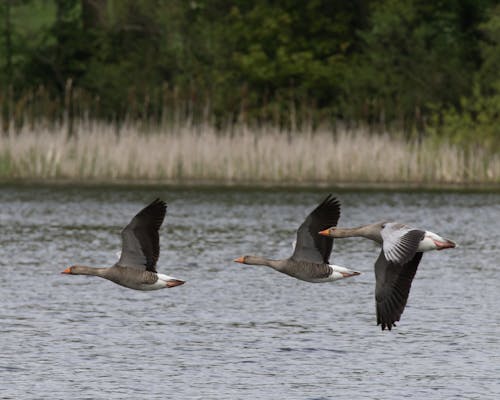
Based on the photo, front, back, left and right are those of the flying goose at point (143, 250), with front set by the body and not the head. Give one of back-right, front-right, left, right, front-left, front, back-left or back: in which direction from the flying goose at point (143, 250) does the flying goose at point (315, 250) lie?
back

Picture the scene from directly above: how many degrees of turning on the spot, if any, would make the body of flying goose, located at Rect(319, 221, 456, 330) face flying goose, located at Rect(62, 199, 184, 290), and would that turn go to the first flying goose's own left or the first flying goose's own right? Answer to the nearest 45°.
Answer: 0° — it already faces it

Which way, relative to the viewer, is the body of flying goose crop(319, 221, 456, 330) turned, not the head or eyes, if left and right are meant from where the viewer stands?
facing to the left of the viewer

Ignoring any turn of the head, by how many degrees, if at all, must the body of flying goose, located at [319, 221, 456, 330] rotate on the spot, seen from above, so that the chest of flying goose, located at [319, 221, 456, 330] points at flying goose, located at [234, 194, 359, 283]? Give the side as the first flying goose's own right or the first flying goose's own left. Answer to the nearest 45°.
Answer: approximately 45° to the first flying goose's own right

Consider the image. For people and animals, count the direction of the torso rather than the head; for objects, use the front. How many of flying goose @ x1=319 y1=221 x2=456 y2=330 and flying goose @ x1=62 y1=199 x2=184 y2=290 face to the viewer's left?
2

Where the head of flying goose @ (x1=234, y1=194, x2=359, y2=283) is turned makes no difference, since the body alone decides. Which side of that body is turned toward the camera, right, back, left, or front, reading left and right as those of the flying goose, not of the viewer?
left

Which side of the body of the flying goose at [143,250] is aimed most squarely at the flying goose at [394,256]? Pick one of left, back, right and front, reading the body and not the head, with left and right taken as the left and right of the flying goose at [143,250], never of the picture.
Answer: back

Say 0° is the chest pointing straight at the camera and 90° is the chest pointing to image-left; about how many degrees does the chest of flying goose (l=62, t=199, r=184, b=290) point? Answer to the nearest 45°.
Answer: approximately 90°

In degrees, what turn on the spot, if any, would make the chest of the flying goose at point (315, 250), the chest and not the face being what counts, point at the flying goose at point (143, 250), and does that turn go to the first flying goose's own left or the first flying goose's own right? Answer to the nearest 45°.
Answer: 0° — it already faces it
